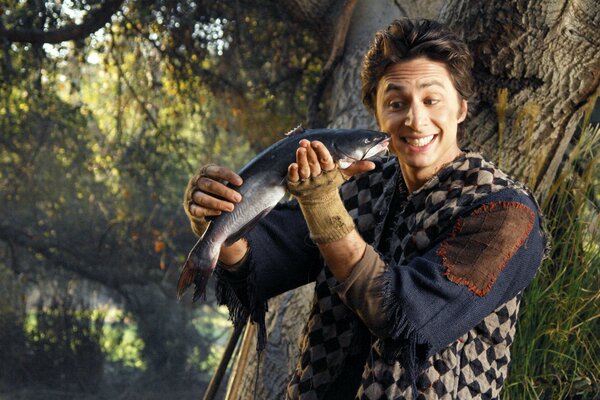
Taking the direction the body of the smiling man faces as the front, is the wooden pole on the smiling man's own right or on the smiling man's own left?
on the smiling man's own right

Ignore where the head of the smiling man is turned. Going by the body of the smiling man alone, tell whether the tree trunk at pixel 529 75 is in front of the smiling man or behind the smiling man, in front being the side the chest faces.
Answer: behind

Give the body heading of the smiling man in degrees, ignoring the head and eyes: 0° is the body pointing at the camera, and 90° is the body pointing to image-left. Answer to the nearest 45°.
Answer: approximately 45°
